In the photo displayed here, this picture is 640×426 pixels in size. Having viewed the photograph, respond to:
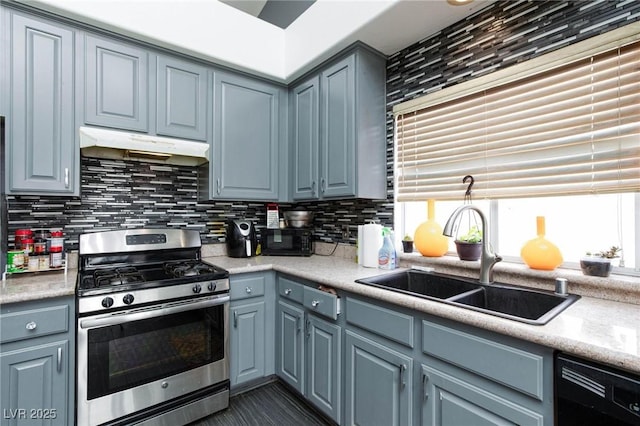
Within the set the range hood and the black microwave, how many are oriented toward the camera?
2

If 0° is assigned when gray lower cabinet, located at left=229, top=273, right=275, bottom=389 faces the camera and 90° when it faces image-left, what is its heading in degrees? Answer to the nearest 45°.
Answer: approximately 315°

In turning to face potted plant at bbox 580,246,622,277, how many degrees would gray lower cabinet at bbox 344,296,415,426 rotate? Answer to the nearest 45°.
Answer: approximately 135° to its left
